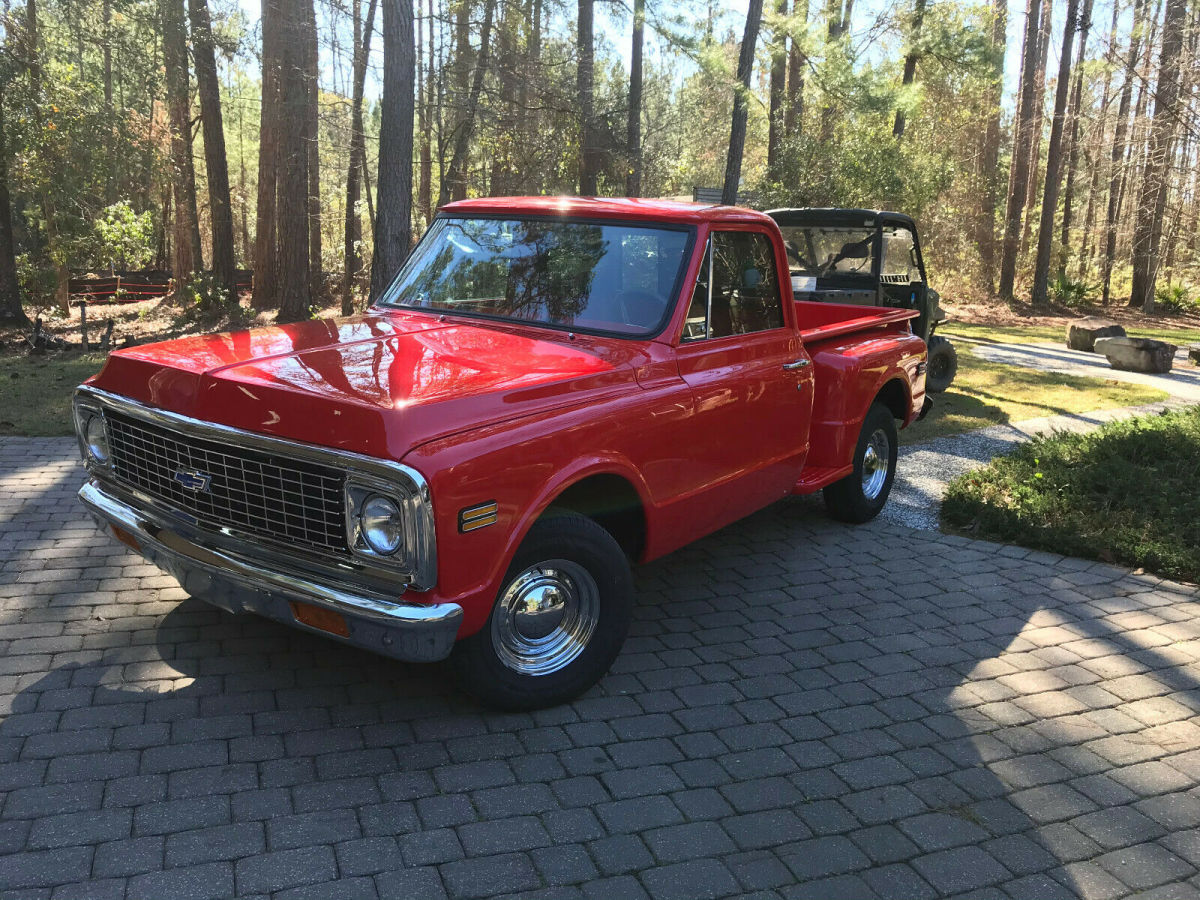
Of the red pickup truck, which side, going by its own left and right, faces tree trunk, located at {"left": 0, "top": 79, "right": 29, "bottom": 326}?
right

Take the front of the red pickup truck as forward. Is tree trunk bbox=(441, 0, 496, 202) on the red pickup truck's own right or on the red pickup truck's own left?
on the red pickup truck's own right

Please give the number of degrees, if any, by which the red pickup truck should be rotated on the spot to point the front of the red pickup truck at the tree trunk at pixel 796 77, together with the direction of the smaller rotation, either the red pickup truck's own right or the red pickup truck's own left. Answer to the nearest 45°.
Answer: approximately 135° to the red pickup truck's own right

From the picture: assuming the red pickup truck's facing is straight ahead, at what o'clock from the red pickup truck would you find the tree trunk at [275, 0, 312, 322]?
The tree trunk is roughly at 4 o'clock from the red pickup truck.

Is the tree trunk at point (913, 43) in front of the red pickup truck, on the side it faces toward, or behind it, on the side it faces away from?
behind

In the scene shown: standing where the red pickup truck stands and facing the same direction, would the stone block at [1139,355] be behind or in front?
behind

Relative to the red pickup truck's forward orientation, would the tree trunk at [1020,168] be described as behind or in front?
behind

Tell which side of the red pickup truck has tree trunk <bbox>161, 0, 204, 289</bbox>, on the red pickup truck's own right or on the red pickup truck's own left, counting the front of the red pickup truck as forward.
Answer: on the red pickup truck's own right

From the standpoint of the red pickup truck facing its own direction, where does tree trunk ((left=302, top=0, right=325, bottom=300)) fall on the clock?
The tree trunk is roughly at 4 o'clock from the red pickup truck.

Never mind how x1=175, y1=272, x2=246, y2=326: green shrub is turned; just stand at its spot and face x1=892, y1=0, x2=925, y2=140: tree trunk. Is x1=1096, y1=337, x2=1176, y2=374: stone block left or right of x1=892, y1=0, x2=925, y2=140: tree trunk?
right

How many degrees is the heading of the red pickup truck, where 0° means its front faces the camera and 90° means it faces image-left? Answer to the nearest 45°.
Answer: approximately 45°

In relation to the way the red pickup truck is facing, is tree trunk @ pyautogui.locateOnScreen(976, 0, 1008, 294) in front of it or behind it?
behind
